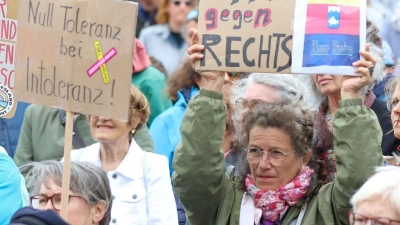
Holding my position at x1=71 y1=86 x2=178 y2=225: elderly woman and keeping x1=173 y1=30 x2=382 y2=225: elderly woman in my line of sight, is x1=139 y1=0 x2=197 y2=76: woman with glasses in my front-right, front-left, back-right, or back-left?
back-left

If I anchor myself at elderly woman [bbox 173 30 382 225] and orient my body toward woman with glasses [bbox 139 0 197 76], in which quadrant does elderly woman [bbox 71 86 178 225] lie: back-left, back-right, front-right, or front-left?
front-left

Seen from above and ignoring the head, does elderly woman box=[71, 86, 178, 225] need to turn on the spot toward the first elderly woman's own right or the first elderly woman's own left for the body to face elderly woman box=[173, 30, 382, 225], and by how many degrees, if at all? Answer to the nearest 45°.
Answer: approximately 90° to the first elderly woman's own left

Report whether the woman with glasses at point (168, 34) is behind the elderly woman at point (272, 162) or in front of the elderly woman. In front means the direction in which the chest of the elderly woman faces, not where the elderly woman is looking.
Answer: behind

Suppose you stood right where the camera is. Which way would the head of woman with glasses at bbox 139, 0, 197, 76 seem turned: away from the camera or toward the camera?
toward the camera

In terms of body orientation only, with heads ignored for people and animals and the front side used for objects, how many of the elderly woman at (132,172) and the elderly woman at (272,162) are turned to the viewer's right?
0

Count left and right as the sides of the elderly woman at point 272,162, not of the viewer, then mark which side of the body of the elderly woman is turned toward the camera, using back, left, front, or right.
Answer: front

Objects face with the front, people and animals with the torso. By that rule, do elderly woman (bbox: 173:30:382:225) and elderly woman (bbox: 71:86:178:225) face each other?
no

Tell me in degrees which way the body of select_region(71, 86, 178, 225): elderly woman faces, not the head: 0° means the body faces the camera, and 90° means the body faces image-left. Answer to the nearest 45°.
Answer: approximately 45°

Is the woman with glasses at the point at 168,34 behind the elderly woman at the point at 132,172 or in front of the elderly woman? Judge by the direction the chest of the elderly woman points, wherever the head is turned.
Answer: behind
